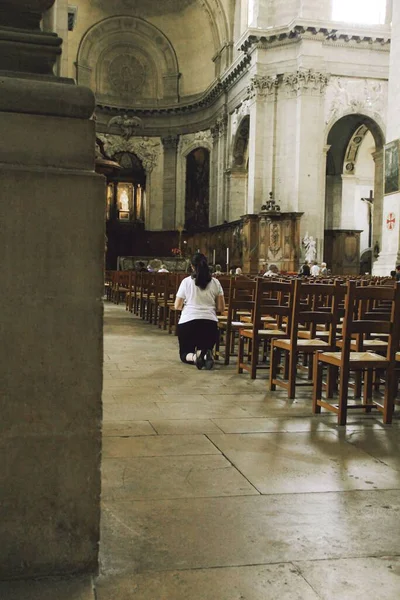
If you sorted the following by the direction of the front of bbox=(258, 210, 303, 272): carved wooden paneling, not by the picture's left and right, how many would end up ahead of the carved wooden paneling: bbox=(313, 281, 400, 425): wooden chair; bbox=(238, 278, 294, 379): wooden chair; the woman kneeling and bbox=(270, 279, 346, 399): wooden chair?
4

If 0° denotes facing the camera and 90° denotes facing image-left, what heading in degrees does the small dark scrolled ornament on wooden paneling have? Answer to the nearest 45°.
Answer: approximately 0°

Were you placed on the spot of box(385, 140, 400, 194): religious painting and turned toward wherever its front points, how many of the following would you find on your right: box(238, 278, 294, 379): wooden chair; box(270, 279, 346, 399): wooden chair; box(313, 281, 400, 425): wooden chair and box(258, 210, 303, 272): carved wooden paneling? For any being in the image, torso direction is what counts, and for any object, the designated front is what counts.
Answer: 1

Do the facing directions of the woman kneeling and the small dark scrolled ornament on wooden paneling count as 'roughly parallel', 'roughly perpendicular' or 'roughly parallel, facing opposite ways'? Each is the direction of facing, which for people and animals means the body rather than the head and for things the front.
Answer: roughly parallel, facing opposite ways

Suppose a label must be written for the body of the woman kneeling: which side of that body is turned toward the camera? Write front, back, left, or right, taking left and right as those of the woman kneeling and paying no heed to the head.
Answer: back

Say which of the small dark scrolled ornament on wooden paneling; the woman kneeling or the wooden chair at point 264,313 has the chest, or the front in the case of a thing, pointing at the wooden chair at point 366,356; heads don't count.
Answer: the small dark scrolled ornament on wooden paneling

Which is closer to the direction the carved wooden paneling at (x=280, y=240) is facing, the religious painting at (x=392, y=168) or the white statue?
the religious painting

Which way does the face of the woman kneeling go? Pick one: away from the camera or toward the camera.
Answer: away from the camera

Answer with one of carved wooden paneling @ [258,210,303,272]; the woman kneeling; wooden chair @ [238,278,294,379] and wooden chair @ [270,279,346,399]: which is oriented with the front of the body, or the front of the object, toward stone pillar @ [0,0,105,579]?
the carved wooden paneling

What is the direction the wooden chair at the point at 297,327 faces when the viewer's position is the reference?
facing away from the viewer and to the left of the viewer

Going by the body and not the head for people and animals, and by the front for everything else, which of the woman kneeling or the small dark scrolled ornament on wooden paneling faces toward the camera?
the small dark scrolled ornament on wooden paneling

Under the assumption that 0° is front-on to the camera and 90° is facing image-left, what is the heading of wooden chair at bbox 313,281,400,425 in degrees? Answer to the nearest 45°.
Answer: approximately 135°

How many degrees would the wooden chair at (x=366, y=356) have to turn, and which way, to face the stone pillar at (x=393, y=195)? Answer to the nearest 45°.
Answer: approximately 45° to its right

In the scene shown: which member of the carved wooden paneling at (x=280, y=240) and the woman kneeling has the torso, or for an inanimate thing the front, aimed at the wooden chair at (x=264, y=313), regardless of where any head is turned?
the carved wooden paneling

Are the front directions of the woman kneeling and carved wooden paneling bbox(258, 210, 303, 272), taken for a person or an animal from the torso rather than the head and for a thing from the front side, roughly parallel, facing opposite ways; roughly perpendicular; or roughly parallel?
roughly parallel, facing opposite ways

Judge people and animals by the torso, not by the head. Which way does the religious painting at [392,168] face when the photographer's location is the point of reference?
facing the viewer and to the left of the viewer

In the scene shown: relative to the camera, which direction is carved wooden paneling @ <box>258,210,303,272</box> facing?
toward the camera

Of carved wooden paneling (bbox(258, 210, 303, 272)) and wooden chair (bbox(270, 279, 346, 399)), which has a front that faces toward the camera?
the carved wooden paneling
